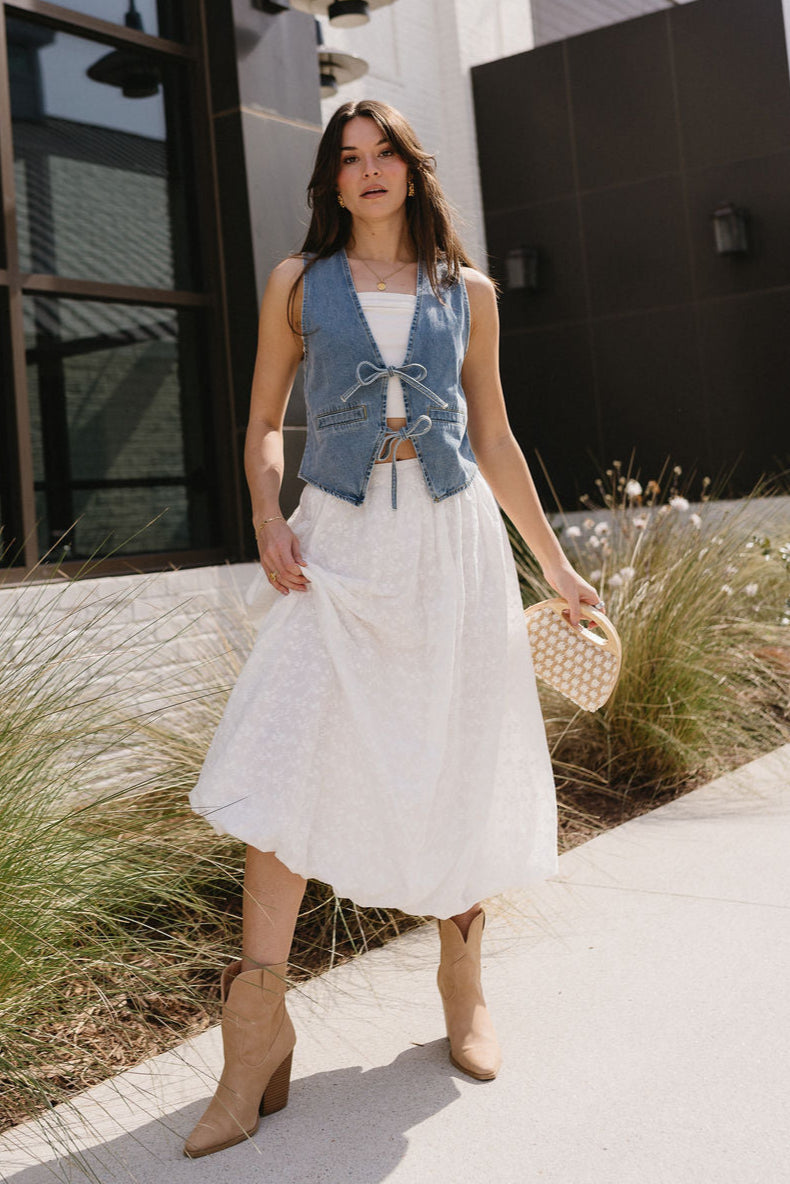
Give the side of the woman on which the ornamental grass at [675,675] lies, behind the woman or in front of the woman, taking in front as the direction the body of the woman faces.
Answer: behind

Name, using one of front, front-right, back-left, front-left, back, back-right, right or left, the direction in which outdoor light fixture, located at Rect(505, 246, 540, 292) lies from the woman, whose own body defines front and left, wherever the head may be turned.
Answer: back

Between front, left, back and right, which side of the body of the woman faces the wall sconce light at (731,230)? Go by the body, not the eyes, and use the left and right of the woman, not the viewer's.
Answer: back

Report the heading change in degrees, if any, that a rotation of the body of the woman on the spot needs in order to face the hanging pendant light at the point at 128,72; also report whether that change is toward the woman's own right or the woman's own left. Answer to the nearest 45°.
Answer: approximately 180°

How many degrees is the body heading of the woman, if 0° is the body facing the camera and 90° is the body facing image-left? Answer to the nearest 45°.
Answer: approximately 0°
